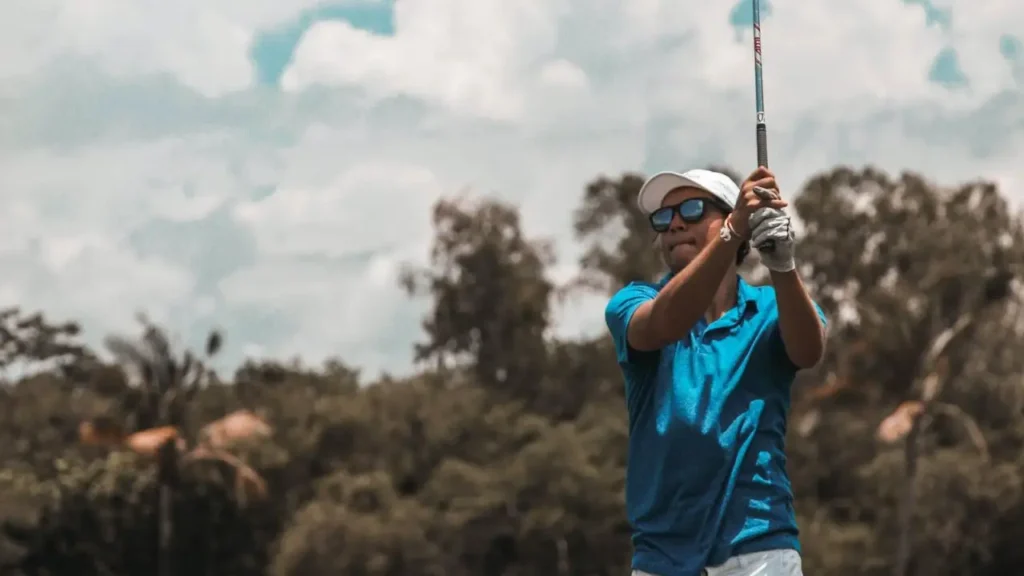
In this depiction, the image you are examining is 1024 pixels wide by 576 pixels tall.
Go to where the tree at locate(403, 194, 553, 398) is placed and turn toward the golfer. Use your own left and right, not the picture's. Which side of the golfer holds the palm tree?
right

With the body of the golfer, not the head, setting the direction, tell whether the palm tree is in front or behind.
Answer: behind

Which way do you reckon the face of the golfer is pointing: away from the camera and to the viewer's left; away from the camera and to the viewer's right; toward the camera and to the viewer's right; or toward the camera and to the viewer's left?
toward the camera and to the viewer's left

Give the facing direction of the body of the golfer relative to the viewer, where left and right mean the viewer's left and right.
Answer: facing the viewer

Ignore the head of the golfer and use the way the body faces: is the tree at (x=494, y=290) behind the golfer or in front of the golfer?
behind
